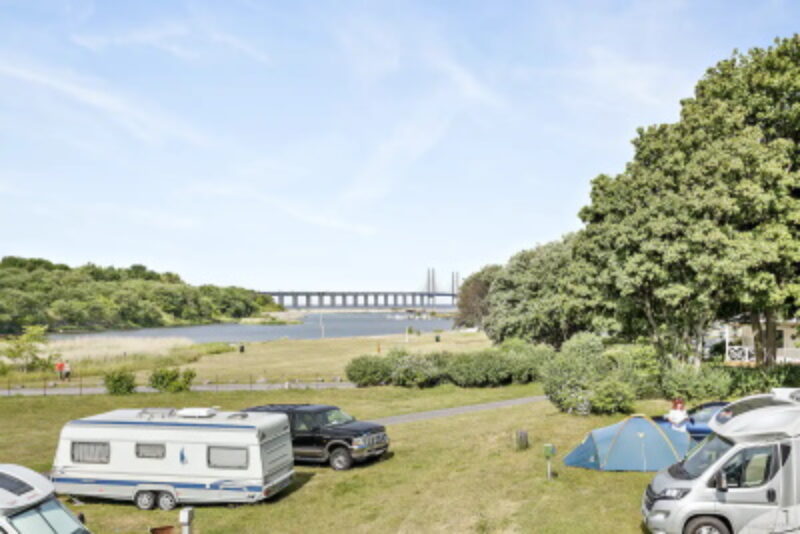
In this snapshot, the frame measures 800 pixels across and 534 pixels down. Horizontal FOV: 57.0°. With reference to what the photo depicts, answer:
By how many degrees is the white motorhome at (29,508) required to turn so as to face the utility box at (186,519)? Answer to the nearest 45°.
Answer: approximately 90° to its left

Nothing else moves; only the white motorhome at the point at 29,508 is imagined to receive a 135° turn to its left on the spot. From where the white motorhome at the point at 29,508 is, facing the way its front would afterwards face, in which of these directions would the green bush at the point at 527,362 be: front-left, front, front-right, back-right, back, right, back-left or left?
front-right

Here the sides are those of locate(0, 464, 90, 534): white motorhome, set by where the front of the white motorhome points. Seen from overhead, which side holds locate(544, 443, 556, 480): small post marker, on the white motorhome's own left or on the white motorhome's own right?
on the white motorhome's own left

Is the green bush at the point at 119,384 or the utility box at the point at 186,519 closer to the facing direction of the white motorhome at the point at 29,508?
the utility box

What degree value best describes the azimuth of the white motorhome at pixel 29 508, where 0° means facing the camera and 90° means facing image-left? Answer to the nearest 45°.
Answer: approximately 315°

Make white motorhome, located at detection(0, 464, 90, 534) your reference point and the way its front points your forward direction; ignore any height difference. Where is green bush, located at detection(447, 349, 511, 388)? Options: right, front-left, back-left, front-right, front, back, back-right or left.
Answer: left

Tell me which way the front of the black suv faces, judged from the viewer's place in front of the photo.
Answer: facing the viewer and to the right of the viewer

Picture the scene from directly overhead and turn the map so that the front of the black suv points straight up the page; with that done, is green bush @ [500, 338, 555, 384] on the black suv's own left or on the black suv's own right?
on the black suv's own left

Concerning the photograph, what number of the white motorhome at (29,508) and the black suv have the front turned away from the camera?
0

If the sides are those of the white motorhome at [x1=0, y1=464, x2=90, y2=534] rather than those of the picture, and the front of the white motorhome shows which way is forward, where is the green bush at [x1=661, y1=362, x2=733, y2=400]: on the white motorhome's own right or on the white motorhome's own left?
on the white motorhome's own left

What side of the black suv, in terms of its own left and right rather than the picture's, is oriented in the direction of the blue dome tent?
front
